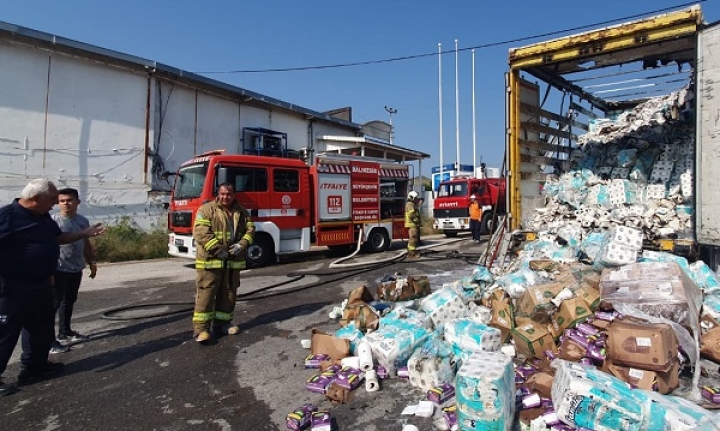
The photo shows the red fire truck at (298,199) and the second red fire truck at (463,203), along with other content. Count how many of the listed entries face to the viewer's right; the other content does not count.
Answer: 0

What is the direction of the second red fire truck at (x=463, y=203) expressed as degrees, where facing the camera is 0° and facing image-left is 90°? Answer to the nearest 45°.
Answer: approximately 45°

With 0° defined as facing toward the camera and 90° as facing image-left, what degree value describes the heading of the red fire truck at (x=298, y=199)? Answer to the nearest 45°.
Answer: approximately 45°

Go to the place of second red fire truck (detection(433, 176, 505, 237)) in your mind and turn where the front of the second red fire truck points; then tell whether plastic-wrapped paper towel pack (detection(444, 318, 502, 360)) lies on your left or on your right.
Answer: on your left

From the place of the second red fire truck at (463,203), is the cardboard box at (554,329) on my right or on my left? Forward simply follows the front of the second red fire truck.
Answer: on my left

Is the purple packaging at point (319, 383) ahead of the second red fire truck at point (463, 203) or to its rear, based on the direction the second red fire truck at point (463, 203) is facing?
ahead

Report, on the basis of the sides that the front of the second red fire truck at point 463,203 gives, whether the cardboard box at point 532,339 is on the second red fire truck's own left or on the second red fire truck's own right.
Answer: on the second red fire truck's own left

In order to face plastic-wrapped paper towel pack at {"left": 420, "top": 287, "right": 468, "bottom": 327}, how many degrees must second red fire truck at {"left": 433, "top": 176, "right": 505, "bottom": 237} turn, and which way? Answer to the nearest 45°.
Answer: approximately 45° to its left

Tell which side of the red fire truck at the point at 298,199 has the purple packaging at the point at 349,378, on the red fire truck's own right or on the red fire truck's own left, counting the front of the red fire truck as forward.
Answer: on the red fire truck's own left
